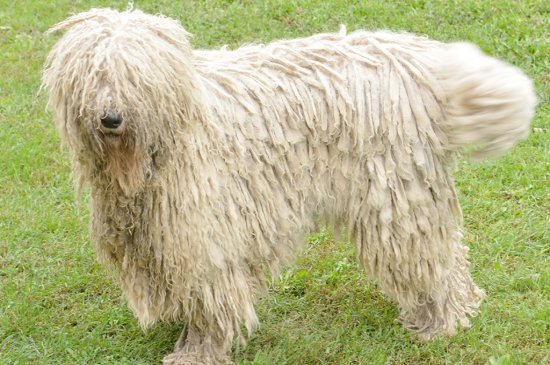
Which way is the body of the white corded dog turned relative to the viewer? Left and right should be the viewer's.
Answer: facing the viewer and to the left of the viewer
